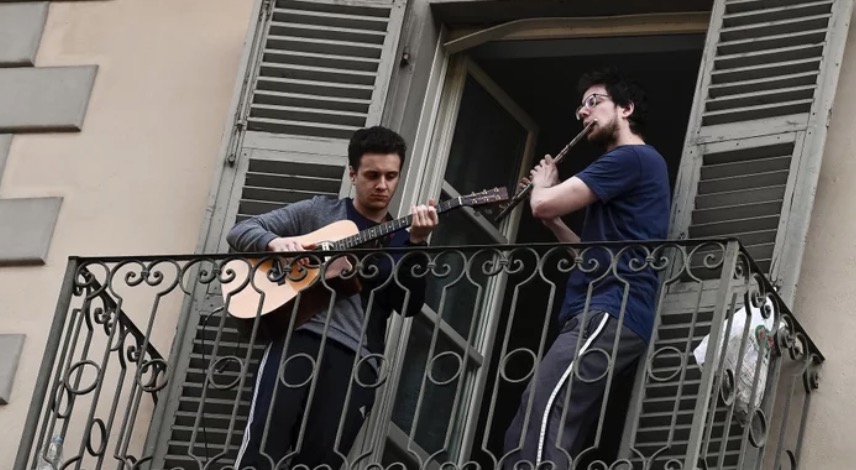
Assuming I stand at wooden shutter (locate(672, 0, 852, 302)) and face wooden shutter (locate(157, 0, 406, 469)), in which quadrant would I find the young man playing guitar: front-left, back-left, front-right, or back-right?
front-left

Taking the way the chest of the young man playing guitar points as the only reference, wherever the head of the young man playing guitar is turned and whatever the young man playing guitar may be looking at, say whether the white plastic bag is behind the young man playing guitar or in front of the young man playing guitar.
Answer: in front

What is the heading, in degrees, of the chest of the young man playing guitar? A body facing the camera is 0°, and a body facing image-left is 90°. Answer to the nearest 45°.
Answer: approximately 315°
